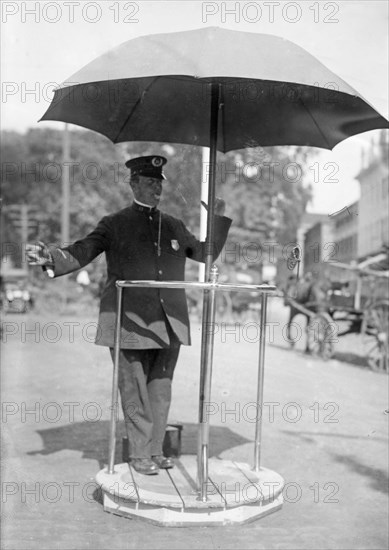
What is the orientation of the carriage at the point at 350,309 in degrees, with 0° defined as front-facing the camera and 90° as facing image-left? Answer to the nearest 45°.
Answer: approximately 135°

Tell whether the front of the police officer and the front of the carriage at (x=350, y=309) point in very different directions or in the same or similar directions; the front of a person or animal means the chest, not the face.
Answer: very different directions

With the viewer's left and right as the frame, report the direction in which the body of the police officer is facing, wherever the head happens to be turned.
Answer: facing the viewer and to the right of the viewer

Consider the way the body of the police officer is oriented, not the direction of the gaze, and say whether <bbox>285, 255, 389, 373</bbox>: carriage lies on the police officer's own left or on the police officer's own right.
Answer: on the police officer's own left

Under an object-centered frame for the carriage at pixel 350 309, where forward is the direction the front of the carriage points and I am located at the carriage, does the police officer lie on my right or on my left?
on my left
